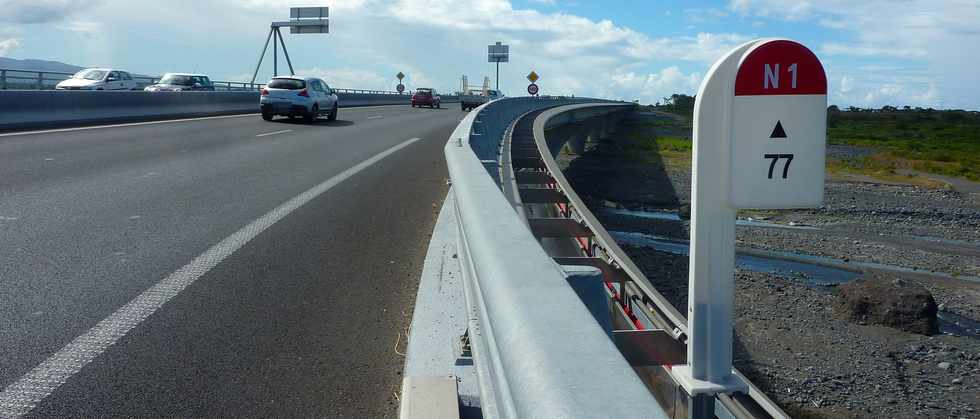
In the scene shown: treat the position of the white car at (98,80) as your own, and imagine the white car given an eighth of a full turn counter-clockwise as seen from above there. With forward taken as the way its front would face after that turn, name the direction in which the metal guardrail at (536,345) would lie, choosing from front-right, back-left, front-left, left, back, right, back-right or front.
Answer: front

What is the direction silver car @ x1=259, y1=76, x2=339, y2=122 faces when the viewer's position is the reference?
facing away from the viewer and to the right of the viewer

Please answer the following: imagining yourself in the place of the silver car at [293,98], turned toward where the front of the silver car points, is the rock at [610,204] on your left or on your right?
on your right

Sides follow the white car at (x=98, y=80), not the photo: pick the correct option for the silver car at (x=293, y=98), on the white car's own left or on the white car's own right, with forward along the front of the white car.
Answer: on the white car's own left

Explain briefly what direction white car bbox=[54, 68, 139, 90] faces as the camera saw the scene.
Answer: facing the viewer and to the left of the viewer

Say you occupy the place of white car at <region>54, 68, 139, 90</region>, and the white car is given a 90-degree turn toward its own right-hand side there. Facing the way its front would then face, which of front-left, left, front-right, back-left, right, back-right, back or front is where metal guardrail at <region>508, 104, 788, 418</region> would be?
back-left

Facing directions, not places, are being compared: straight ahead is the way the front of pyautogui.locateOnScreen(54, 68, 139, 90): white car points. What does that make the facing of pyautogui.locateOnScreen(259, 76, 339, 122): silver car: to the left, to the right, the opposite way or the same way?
the opposite way

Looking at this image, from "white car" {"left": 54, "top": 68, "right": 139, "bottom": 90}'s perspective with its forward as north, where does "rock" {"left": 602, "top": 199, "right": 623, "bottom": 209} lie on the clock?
The rock is roughly at 10 o'clock from the white car.
